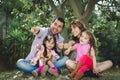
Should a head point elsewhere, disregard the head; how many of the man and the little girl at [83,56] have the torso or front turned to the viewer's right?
0

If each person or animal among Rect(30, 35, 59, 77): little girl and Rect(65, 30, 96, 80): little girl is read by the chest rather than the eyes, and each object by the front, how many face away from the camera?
0

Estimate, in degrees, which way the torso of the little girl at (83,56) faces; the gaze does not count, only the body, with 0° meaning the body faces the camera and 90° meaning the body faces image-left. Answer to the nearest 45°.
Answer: approximately 45°

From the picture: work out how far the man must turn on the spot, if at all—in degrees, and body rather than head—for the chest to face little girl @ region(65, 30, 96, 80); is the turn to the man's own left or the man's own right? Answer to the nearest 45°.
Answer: approximately 45° to the man's own left

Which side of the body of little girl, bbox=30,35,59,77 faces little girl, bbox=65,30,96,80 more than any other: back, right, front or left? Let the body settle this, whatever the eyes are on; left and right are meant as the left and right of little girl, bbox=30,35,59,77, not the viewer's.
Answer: left

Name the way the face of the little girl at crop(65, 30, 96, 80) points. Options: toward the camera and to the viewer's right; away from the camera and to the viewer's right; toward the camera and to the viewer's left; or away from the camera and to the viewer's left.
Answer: toward the camera and to the viewer's left

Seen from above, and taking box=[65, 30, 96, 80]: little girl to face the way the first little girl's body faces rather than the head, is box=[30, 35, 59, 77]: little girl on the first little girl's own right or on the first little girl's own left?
on the first little girl's own right
